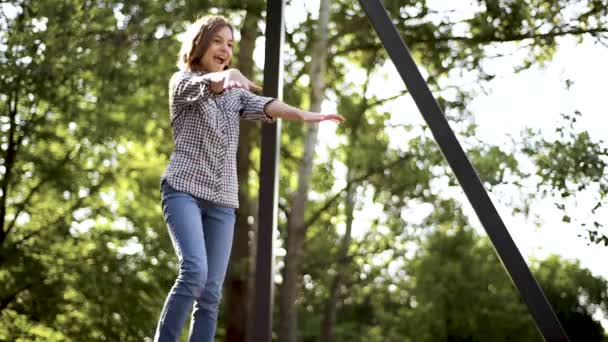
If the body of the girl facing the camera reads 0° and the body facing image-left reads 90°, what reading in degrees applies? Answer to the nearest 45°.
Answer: approximately 315°

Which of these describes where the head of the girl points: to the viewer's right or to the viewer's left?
to the viewer's right

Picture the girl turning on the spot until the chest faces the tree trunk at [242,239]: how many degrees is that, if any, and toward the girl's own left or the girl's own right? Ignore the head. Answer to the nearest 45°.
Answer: approximately 135° to the girl's own left

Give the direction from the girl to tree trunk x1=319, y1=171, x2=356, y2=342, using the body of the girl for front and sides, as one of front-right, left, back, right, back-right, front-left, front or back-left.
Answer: back-left

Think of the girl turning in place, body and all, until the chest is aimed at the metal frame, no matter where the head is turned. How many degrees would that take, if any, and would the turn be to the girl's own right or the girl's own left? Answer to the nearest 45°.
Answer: approximately 45° to the girl's own left

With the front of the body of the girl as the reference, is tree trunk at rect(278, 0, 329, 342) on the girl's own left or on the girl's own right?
on the girl's own left
